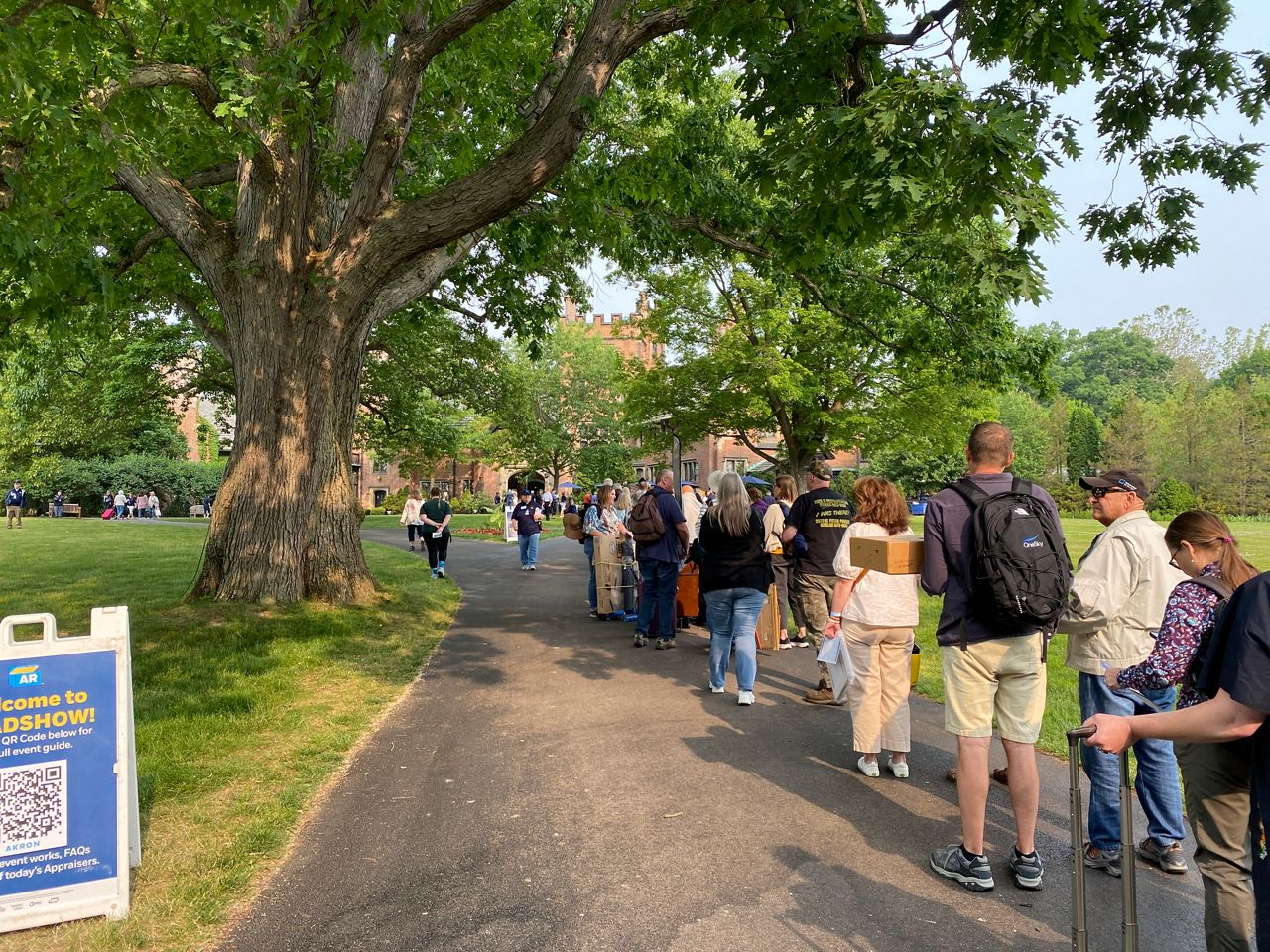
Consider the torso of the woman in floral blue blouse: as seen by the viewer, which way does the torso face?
to the viewer's left

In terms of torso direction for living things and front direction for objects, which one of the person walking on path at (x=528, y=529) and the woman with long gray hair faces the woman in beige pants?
the person walking on path

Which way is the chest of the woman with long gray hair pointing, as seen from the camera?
away from the camera

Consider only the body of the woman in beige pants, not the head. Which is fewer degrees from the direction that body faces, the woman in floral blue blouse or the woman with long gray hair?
the woman with long gray hair

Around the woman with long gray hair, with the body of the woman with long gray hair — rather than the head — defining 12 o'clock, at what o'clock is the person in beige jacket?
The person in beige jacket is roughly at 5 o'clock from the woman with long gray hair.

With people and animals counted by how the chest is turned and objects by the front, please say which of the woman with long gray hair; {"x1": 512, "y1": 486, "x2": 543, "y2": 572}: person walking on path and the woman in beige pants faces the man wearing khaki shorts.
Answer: the person walking on path

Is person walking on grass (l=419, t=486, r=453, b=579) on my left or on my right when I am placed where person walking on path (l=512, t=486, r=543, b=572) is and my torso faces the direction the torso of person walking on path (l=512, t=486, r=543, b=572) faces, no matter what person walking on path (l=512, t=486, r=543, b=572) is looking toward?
on my right

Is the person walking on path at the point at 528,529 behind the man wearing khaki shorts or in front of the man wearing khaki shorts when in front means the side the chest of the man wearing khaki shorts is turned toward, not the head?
in front

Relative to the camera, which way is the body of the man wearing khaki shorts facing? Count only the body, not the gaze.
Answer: away from the camera

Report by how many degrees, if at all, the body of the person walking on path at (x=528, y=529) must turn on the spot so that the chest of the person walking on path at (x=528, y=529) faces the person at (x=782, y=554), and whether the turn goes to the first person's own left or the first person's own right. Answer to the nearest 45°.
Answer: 0° — they already face them

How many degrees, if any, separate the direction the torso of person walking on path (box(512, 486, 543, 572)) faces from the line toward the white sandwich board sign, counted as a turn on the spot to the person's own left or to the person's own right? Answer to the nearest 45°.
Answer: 0° — they already face it

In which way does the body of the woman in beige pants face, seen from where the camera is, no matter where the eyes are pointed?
away from the camera
